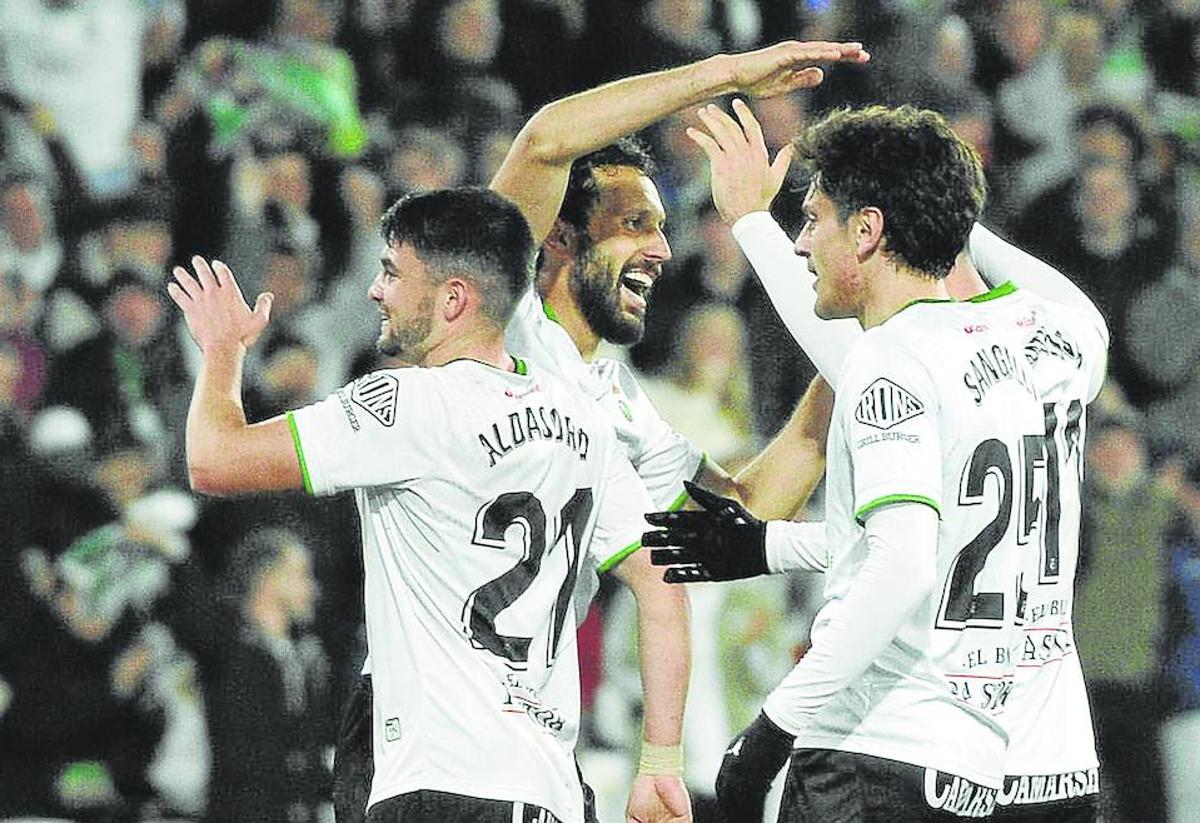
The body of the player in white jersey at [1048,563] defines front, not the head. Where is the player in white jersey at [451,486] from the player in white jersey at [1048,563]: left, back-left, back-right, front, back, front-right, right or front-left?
front-left

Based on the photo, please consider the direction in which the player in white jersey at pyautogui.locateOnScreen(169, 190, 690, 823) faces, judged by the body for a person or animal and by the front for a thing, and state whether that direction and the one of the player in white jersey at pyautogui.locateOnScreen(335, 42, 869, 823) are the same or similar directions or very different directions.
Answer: very different directions

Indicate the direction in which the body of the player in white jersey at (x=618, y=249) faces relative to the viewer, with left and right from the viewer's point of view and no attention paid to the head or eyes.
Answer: facing the viewer and to the right of the viewer

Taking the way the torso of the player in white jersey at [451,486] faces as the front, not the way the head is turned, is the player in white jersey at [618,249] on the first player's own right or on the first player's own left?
on the first player's own right

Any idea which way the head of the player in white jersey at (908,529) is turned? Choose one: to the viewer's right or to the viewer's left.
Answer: to the viewer's left

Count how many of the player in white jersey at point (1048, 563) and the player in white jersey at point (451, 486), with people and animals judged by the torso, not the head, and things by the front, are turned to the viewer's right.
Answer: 0

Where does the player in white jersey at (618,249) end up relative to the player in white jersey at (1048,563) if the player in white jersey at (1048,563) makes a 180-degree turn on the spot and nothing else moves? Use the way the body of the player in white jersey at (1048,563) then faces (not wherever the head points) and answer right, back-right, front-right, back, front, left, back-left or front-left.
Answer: back

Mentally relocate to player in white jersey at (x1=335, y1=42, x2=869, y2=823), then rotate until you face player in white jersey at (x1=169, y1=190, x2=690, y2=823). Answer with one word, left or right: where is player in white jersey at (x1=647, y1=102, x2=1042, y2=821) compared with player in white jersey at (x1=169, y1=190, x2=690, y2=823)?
left
